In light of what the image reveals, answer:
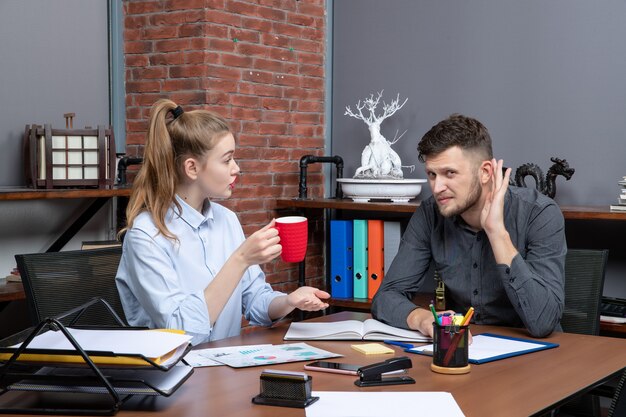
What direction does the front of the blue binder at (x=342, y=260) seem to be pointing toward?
toward the camera

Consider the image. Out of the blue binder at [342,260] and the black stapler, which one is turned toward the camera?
the blue binder

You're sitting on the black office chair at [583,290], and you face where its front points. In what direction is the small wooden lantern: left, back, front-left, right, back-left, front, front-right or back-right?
front-right

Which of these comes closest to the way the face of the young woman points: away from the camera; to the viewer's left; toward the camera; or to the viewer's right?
to the viewer's right

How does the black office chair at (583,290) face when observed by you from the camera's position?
facing the viewer and to the left of the viewer

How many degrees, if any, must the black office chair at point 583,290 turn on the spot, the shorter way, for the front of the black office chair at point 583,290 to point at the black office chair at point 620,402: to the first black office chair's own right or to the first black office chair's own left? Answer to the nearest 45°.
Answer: approximately 45° to the first black office chair's own left

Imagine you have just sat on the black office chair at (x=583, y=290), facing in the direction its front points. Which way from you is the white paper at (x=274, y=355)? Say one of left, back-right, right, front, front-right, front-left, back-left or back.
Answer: front

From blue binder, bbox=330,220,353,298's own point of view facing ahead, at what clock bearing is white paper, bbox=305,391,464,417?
The white paper is roughly at 12 o'clock from the blue binder.

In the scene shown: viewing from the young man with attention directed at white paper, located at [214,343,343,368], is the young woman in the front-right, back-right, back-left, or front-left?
front-right
